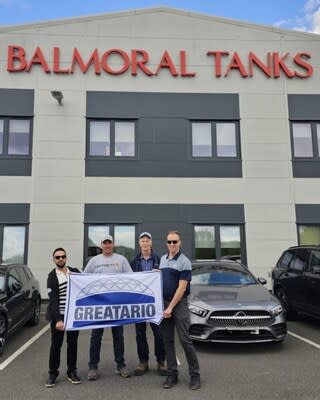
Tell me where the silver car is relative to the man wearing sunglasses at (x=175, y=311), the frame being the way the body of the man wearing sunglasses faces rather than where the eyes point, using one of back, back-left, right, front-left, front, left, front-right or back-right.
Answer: back

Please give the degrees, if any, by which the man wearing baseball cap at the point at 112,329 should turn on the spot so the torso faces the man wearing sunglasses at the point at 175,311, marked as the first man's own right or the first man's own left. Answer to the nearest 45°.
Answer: approximately 45° to the first man's own left

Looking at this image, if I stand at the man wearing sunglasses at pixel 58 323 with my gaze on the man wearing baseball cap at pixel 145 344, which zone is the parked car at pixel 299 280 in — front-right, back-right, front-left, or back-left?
front-left

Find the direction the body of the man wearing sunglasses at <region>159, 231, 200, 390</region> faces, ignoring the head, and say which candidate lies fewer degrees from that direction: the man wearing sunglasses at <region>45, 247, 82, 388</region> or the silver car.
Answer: the man wearing sunglasses

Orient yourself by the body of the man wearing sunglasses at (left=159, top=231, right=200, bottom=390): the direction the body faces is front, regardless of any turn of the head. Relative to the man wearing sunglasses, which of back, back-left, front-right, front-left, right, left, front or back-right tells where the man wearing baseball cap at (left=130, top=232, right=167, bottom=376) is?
right

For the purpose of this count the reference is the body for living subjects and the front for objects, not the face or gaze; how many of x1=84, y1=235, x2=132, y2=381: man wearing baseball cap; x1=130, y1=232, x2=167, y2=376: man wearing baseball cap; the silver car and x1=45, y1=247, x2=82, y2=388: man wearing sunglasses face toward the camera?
4

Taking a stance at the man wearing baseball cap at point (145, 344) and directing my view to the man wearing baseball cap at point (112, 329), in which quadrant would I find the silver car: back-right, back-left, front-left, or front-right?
back-right

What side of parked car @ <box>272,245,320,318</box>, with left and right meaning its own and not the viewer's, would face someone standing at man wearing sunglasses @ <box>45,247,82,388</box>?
right

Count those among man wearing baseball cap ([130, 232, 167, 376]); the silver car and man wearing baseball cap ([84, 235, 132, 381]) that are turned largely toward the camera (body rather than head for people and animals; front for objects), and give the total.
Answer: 3

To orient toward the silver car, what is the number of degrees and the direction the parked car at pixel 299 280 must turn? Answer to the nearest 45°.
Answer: approximately 45° to its right

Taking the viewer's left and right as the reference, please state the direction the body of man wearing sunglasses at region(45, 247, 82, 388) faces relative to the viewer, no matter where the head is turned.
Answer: facing the viewer

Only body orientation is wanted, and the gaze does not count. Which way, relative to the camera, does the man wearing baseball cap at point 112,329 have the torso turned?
toward the camera
